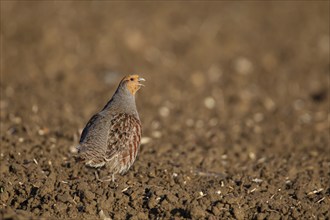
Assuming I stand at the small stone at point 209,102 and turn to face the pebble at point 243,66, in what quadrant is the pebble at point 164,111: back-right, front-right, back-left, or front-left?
back-left

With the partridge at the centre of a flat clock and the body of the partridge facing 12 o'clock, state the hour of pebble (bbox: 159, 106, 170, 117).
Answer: The pebble is roughly at 11 o'clock from the partridge.

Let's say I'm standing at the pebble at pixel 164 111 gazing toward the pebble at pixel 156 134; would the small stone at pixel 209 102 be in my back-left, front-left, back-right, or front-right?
back-left

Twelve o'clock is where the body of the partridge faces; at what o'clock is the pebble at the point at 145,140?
The pebble is roughly at 11 o'clock from the partridge.

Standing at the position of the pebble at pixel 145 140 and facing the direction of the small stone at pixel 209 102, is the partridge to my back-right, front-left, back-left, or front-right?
back-right

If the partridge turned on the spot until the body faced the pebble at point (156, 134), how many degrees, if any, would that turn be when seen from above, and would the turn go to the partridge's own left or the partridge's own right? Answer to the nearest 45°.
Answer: approximately 45° to the partridge's own left

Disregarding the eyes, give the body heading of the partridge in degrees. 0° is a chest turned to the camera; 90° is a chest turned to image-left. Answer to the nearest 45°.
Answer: approximately 225°
